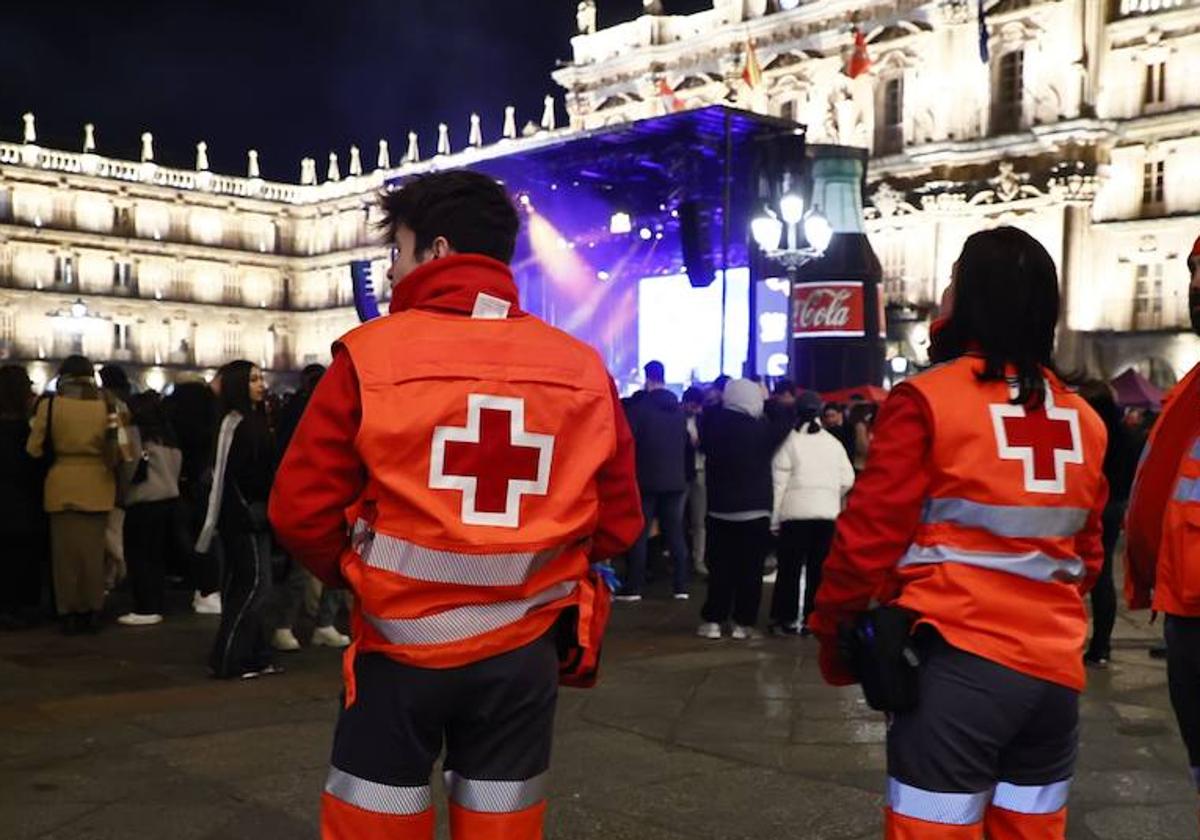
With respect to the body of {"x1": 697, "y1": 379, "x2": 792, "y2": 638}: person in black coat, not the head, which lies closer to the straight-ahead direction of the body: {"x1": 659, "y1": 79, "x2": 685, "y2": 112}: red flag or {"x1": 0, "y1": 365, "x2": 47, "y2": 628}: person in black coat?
the red flag

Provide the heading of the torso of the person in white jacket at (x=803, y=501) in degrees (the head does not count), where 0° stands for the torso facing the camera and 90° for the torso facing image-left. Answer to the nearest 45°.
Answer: approximately 180°

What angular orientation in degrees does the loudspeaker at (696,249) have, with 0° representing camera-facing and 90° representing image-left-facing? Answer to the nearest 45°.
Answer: approximately 45°

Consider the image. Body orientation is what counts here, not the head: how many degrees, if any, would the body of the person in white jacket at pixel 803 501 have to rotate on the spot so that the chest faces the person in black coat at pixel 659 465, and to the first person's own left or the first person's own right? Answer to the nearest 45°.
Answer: approximately 45° to the first person's own left

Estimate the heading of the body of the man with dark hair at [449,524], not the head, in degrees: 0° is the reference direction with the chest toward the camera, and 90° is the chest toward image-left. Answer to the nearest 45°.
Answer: approximately 180°

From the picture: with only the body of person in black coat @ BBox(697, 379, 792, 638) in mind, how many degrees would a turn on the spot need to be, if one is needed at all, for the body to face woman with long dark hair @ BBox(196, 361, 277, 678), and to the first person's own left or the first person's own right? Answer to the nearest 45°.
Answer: approximately 135° to the first person's own left

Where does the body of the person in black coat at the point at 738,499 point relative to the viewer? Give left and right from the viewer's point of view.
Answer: facing away from the viewer

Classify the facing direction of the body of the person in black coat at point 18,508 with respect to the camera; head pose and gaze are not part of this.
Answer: away from the camera
